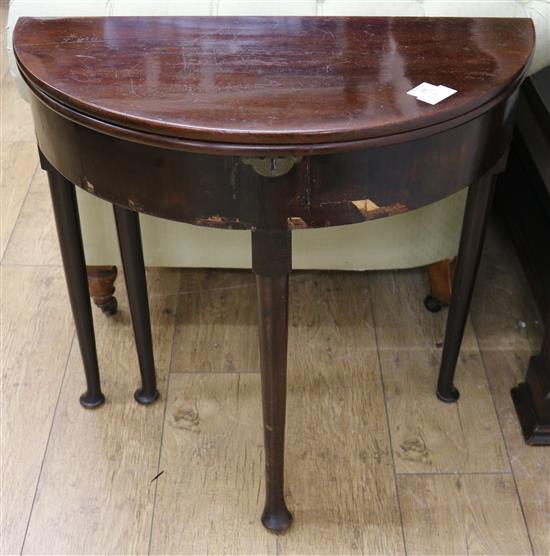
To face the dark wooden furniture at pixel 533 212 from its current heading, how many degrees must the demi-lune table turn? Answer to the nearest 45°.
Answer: approximately 135° to its left

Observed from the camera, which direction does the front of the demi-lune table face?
facing the viewer
